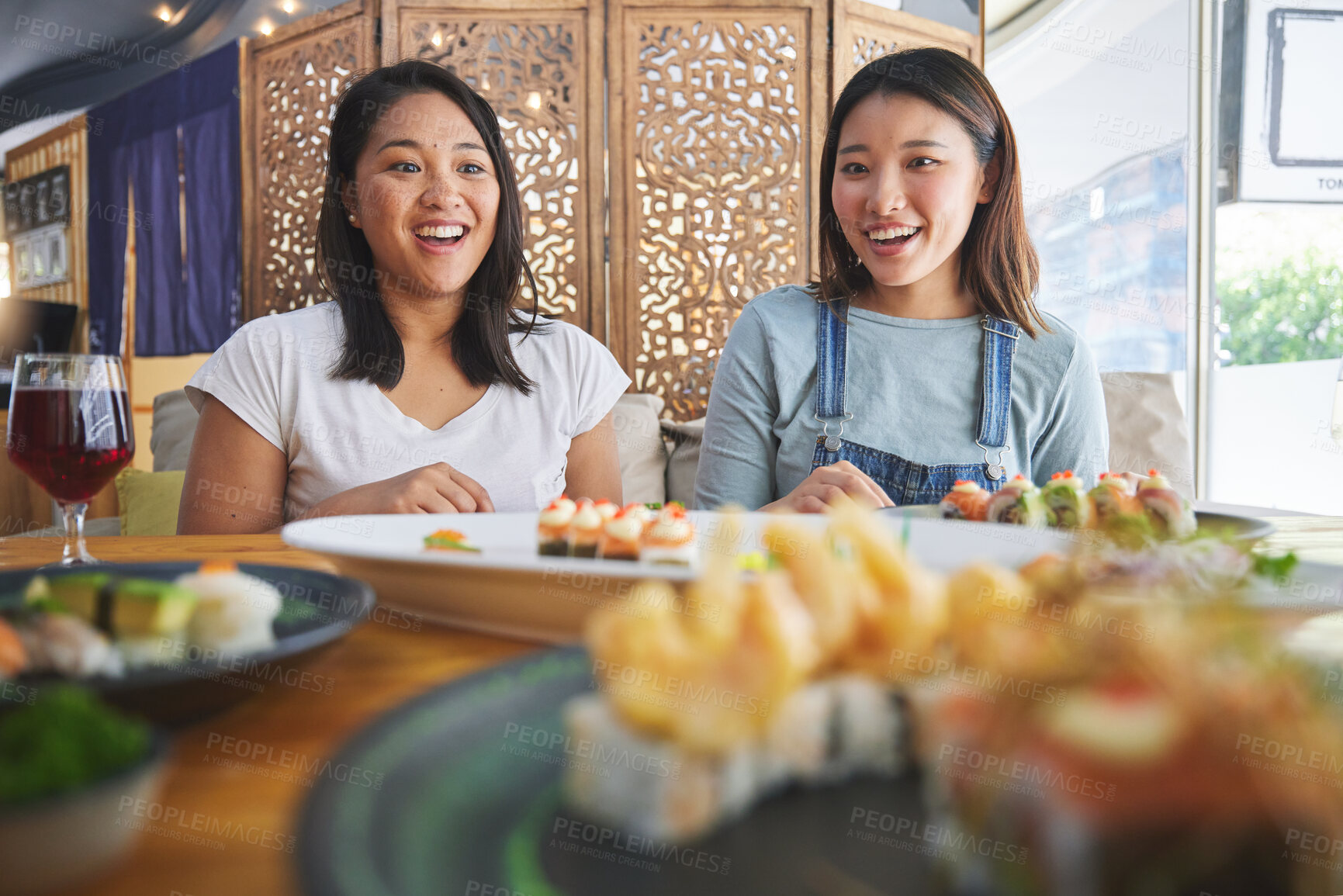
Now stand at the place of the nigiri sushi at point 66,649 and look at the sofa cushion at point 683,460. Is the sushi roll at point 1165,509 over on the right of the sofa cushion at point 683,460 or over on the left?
right

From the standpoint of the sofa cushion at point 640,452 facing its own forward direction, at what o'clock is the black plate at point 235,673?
The black plate is roughly at 12 o'clock from the sofa cushion.

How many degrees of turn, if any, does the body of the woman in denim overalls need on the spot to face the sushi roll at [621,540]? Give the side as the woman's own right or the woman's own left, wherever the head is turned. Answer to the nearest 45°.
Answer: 0° — they already face it

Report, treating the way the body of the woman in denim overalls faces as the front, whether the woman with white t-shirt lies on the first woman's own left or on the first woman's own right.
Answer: on the first woman's own right

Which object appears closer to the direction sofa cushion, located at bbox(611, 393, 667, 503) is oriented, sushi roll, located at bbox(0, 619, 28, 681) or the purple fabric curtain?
the sushi roll

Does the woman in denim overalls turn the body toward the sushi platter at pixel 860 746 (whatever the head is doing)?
yes

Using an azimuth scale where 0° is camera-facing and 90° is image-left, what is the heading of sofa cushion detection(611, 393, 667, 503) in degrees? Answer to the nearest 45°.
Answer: approximately 0°

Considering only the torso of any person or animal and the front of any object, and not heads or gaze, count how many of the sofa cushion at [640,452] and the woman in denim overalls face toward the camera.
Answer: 2

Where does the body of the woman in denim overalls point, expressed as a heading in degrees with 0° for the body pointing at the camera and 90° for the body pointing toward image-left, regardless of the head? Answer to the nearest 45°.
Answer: approximately 0°
